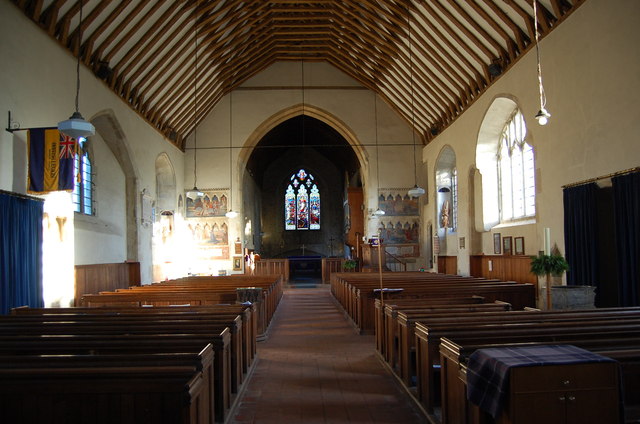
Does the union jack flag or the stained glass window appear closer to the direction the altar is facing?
the union jack flag

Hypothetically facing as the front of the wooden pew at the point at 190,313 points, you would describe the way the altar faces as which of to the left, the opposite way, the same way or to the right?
the opposite way

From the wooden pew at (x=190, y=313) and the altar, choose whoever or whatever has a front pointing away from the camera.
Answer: the wooden pew

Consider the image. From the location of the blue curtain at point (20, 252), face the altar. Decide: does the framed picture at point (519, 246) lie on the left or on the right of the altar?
right

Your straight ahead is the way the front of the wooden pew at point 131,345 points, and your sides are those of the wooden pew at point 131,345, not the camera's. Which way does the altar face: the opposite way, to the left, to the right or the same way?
the opposite way

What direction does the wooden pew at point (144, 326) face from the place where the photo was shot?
facing away from the viewer

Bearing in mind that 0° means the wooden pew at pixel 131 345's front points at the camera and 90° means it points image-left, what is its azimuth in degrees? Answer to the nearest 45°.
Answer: approximately 180°

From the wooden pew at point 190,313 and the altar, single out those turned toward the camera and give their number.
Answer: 1

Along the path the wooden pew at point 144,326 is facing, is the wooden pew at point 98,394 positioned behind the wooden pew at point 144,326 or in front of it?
behind

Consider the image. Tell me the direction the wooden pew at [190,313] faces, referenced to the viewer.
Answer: facing away from the viewer

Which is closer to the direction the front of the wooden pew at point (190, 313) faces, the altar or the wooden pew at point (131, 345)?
the altar

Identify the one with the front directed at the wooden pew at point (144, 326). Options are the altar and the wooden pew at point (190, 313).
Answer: the altar

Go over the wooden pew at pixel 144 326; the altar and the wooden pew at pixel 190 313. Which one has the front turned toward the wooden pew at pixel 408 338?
the altar
